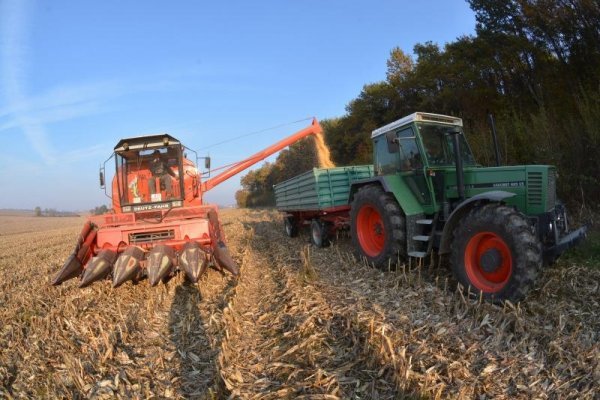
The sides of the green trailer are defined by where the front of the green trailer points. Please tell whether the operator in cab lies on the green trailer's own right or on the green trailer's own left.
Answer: on the green trailer's own right

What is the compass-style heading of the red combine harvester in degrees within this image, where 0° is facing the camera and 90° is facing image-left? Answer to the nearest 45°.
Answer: approximately 0°

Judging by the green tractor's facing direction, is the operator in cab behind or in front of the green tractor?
behind

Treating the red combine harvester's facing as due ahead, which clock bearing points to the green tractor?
The green tractor is roughly at 10 o'clock from the red combine harvester.

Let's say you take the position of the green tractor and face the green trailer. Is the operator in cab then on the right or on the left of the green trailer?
left

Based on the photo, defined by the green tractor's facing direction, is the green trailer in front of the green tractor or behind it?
behind

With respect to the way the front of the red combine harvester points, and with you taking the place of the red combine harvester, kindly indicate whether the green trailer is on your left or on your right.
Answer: on your left

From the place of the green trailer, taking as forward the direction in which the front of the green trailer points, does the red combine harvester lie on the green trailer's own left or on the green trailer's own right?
on the green trailer's own right
